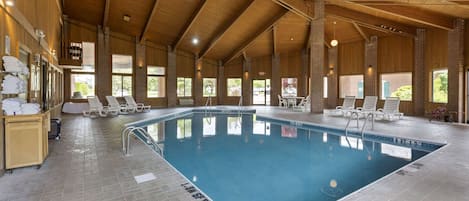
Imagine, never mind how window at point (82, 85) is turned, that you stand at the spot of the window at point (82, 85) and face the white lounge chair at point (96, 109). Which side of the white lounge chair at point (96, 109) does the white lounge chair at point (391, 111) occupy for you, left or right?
left

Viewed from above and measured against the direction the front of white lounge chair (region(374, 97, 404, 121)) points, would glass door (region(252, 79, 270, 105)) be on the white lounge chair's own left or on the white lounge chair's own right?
on the white lounge chair's own right

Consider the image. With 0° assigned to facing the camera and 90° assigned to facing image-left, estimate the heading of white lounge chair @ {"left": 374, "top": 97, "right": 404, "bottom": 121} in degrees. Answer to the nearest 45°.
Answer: approximately 45°

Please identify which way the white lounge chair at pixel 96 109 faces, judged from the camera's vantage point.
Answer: facing to the right of the viewer

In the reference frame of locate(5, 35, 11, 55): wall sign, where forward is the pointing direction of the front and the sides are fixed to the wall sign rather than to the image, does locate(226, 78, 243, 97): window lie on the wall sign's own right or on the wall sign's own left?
on the wall sign's own left

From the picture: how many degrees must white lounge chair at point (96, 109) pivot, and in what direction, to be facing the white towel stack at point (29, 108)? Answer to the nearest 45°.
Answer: approximately 90° to its right

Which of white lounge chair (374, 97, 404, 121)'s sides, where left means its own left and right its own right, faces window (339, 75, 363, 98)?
right

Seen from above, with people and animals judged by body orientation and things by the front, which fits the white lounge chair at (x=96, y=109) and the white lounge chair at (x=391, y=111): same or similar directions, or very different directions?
very different directions

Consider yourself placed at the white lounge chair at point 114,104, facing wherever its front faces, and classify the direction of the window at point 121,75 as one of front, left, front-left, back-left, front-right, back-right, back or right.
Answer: back-left

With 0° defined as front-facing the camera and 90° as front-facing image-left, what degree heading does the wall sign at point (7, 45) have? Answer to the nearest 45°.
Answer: approximately 315°
